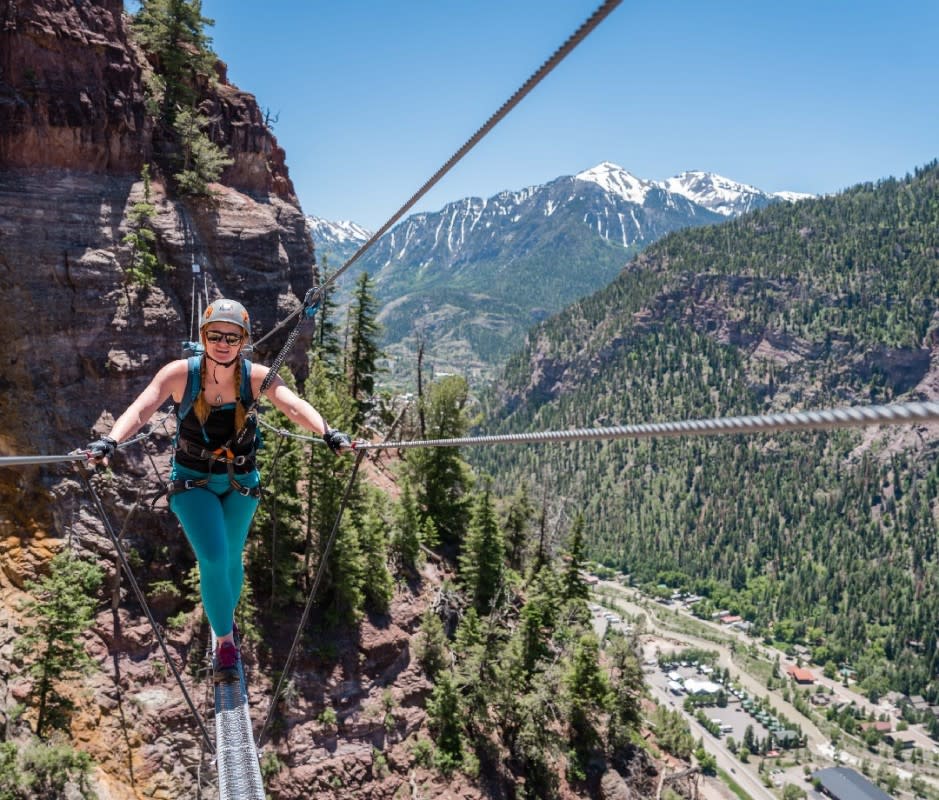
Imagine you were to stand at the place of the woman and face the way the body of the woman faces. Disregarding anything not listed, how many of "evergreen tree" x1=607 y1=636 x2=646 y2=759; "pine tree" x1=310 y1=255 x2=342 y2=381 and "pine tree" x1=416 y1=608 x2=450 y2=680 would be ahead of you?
0

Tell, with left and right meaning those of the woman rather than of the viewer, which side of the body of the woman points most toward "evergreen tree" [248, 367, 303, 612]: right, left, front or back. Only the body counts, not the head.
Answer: back

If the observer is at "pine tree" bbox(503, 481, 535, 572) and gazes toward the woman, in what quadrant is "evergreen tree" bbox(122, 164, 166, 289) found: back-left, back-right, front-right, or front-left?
front-right

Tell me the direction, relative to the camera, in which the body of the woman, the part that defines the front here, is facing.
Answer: toward the camera

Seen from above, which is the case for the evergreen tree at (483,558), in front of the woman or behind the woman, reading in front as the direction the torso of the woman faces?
behind

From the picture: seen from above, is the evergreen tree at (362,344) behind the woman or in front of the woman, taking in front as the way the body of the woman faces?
behind

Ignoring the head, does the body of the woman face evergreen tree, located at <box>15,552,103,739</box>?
no

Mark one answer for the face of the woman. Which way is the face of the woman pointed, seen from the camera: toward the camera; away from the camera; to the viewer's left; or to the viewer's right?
toward the camera

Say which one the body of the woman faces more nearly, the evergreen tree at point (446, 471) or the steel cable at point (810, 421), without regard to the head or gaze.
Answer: the steel cable

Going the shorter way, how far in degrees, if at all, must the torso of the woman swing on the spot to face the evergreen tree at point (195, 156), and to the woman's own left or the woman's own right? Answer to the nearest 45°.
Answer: approximately 180°

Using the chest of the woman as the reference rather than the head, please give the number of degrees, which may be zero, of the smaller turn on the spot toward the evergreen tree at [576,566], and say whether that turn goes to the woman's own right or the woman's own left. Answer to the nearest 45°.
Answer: approximately 135° to the woman's own left

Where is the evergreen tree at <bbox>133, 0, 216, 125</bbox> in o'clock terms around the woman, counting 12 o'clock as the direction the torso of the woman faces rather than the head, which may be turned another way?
The evergreen tree is roughly at 6 o'clock from the woman.

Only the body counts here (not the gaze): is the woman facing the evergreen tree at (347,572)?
no

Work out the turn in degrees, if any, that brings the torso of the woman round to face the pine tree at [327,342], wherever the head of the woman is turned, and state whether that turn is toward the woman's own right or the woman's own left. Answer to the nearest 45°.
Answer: approximately 180°

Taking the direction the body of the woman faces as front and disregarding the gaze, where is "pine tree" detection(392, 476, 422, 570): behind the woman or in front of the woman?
behind

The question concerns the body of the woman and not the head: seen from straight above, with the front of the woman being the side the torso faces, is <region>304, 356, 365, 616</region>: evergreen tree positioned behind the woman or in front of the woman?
behind

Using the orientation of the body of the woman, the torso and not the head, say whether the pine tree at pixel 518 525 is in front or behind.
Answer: behind
